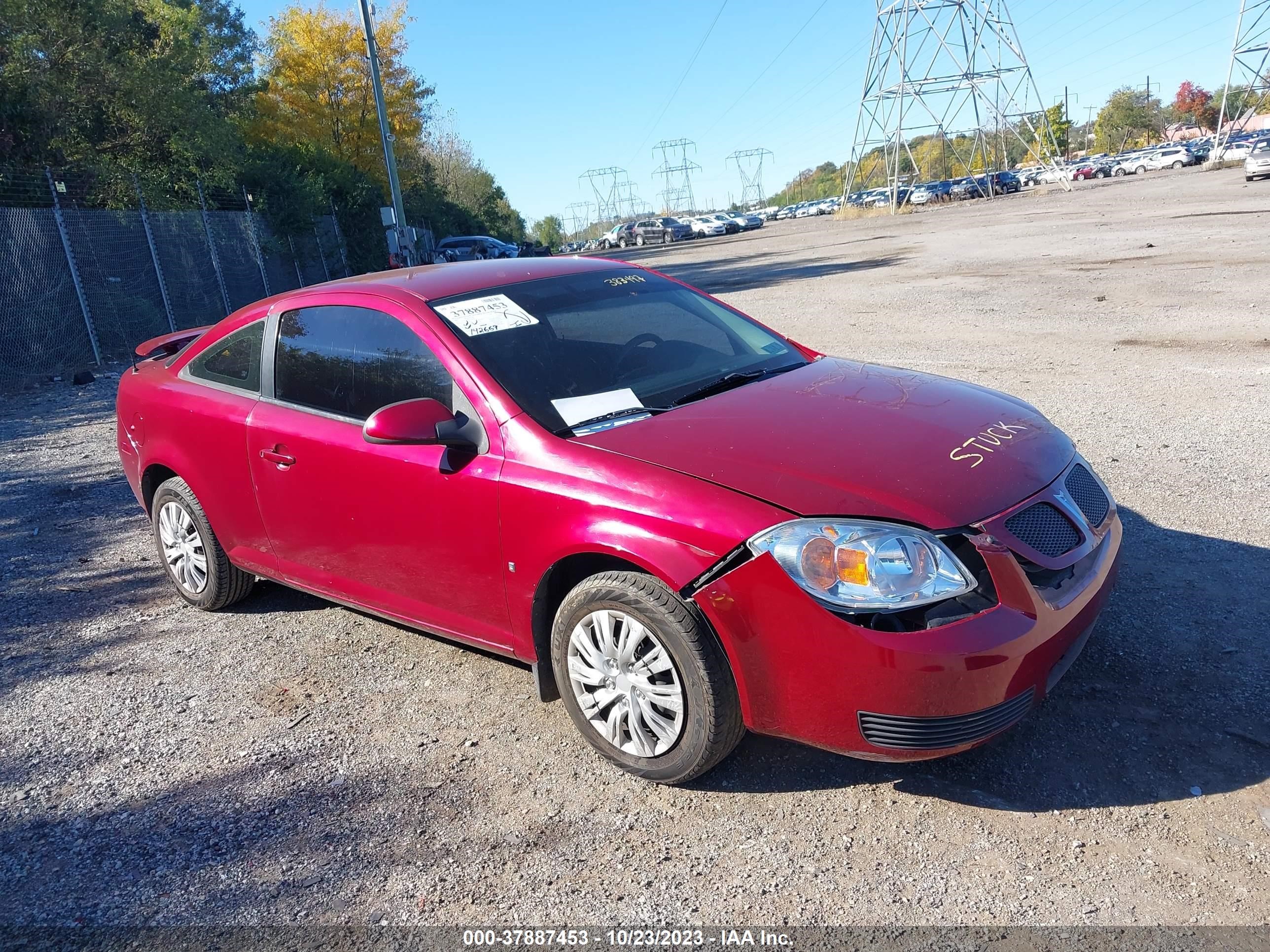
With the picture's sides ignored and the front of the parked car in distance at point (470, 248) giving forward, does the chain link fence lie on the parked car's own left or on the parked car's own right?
on the parked car's own right

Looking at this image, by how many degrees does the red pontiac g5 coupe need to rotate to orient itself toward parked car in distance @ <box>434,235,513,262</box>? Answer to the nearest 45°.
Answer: approximately 135° to its left

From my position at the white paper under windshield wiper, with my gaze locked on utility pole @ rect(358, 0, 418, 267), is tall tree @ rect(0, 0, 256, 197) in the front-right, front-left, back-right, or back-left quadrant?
front-left

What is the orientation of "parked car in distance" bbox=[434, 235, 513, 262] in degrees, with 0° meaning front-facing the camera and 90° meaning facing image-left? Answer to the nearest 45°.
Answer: approximately 270°

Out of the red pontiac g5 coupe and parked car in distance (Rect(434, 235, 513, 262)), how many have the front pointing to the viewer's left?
0

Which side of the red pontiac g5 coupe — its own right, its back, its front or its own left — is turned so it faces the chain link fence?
back

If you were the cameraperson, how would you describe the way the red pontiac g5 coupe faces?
facing the viewer and to the right of the viewer

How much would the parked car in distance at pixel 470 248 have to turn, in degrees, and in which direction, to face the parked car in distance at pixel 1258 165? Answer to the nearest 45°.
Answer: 0° — it already faces it

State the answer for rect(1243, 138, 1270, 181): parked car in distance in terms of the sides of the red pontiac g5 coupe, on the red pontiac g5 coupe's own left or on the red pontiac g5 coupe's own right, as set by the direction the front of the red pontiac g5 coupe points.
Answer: on the red pontiac g5 coupe's own left

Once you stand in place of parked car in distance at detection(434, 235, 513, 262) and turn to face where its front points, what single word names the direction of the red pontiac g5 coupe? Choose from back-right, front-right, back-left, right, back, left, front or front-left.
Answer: right

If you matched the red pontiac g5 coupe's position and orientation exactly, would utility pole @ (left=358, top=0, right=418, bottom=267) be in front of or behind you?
behind

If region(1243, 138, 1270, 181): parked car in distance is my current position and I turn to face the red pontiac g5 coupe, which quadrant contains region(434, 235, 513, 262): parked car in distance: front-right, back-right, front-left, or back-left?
front-right

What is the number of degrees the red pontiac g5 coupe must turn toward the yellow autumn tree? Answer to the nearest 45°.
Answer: approximately 135° to its left

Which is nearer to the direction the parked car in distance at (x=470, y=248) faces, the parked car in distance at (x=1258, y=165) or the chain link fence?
the parked car in distance
